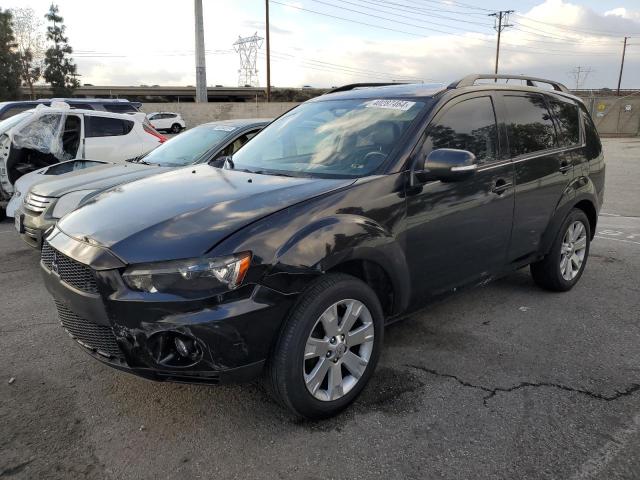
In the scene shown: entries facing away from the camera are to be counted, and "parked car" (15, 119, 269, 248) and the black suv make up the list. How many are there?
0

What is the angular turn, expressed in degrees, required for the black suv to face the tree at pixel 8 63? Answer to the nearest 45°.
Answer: approximately 90° to its right

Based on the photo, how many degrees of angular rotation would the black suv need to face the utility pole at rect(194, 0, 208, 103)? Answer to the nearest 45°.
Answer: approximately 135° to its right

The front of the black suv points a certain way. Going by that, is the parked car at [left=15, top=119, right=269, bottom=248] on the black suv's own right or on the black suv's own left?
on the black suv's own right

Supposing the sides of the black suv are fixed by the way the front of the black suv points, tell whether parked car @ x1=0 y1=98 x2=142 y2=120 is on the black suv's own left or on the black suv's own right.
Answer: on the black suv's own right

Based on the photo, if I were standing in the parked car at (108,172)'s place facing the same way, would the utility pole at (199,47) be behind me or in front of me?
behind

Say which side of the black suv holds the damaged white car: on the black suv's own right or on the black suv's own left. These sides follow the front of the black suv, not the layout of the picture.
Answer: on the black suv's own right

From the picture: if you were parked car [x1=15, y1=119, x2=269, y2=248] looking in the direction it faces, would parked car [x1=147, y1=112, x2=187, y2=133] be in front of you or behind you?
behind

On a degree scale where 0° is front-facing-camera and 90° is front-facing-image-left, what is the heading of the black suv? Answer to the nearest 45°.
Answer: approximately 45°

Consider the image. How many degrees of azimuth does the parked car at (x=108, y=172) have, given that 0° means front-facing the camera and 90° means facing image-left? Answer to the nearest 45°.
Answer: approximately 45°

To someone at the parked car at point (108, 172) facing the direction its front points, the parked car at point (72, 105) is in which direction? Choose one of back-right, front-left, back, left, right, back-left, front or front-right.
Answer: back-right
